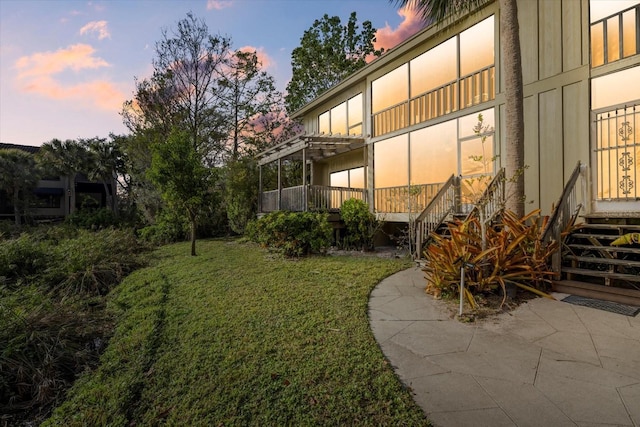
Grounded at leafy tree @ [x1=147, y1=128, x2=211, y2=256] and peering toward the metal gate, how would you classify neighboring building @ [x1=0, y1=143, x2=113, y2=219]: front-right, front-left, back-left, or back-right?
back-left

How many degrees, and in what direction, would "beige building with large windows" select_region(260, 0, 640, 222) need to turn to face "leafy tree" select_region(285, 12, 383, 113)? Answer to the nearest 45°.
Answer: approximately 90° to its right

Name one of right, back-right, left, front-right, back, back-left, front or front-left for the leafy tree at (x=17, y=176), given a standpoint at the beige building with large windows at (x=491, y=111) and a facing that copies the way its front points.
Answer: front-right

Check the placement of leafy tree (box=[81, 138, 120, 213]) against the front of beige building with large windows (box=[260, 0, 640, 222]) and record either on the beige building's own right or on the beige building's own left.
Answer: on the beige building's own right

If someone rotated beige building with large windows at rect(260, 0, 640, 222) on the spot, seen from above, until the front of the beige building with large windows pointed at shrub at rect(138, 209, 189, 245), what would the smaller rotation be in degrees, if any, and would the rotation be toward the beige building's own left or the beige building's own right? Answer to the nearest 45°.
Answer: approximately 45° to the beige building's own right

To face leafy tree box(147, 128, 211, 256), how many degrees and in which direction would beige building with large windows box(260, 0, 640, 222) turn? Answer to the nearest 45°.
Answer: approximately 45° to its right

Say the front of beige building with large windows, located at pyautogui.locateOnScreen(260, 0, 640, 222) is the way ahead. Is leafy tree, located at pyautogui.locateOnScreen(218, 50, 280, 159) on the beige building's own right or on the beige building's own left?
on the beige building's own right

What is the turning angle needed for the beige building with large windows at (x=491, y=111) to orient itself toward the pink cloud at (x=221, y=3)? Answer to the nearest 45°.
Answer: approximately 45° to its right

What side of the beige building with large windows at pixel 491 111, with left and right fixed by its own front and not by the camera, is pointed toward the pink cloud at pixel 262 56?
right

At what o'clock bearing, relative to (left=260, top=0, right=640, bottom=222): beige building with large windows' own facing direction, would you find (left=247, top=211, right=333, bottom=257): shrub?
The shrub is roughly at 1 o'clock from the beige building with large windows.

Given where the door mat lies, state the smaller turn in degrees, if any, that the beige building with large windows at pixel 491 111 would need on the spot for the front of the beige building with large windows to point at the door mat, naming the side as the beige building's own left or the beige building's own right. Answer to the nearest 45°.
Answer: approximately 45° to the beige building's own left

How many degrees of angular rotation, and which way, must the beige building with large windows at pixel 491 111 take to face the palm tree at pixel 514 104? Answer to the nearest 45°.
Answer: approximately 45° to its left

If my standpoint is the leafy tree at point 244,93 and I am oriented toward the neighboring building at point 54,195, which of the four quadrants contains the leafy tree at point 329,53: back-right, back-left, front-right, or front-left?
back-right

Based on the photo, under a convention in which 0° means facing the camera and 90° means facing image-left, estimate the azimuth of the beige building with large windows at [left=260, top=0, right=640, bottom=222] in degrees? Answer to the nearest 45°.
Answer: approximately 45°
